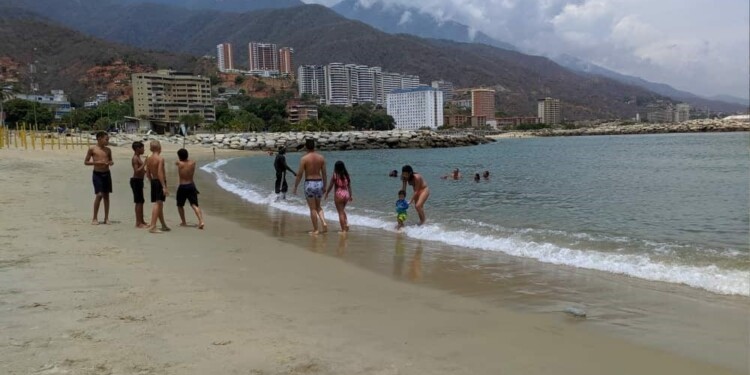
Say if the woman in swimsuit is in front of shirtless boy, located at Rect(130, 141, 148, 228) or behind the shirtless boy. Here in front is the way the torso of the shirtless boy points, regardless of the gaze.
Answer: in front

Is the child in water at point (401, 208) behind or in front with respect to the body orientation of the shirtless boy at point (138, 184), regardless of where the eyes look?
in front

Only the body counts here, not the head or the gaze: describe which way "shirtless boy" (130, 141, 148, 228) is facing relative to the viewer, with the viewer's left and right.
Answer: facing to the right of the viewer

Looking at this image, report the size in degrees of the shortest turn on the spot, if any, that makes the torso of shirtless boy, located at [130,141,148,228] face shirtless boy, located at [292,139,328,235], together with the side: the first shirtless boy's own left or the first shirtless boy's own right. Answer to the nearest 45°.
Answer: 0° — they already face them
